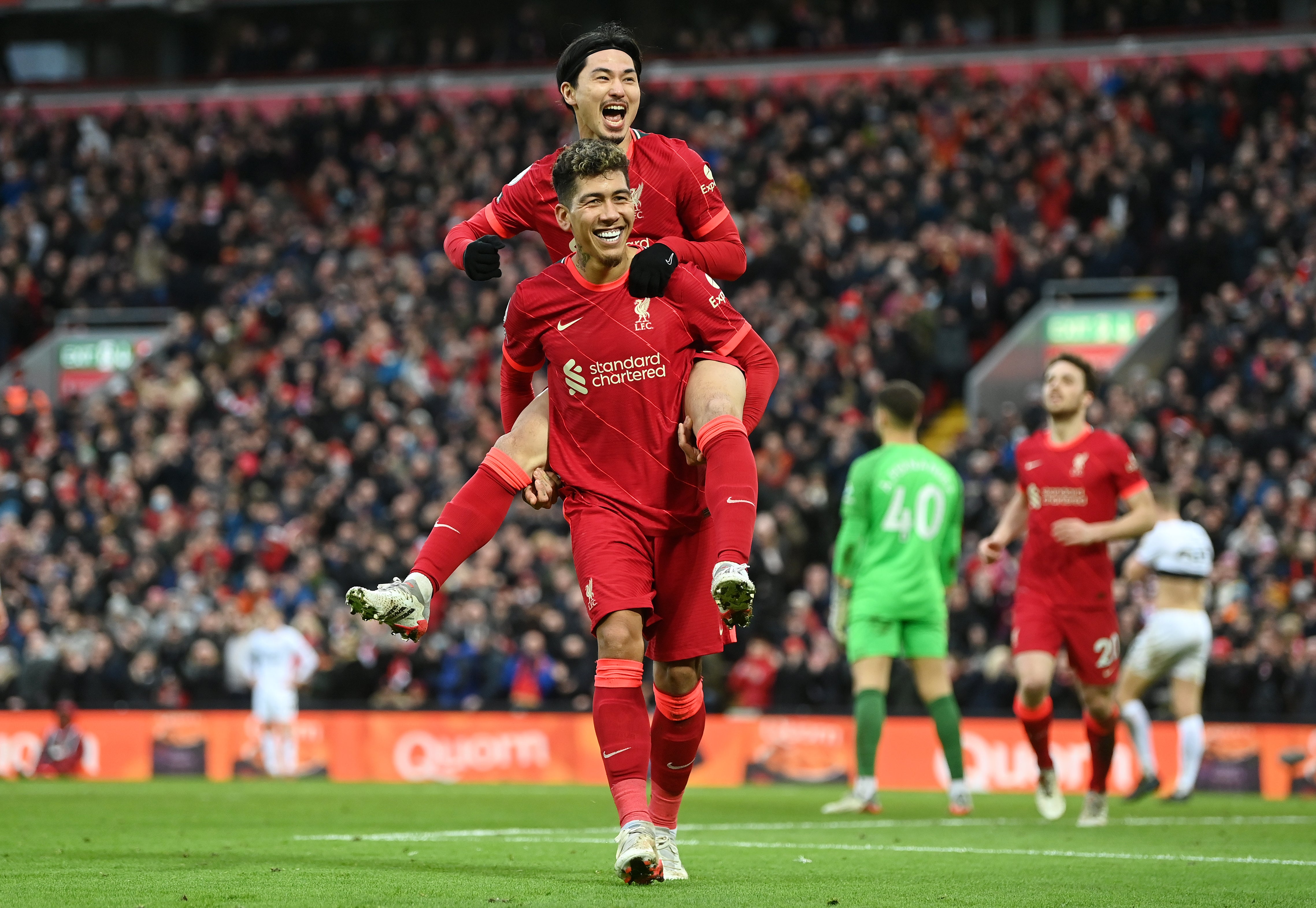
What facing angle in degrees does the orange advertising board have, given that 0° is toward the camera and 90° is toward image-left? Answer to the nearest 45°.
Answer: approximately 0°

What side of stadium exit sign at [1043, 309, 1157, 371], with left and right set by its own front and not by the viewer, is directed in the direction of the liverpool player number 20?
front

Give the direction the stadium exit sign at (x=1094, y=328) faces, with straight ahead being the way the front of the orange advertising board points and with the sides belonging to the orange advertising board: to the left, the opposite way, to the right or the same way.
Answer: the same way

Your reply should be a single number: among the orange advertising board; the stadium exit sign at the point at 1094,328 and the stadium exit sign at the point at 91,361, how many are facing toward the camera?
3

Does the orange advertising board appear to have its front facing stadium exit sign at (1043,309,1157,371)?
no

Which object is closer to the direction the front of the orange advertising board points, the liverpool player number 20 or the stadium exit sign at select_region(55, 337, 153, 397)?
the liverpool player number 20

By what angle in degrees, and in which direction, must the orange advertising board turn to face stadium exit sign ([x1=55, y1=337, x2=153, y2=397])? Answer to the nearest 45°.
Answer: approximately 135° to its right

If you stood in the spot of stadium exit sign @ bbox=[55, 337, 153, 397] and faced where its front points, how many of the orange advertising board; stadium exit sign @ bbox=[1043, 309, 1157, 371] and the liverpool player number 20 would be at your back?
0

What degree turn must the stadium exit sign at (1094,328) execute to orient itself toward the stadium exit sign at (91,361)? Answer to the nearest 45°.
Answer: approximately 90° to its right

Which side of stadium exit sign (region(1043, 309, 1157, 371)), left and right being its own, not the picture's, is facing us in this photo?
front

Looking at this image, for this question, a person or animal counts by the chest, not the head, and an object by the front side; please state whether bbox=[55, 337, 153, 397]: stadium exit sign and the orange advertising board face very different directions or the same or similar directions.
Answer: same or similar directions

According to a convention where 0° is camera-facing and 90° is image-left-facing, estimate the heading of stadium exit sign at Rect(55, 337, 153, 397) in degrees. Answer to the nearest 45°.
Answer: approximately 0°

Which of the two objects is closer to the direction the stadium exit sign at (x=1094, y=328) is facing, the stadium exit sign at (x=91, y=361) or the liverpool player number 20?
the liverpool player number 20
